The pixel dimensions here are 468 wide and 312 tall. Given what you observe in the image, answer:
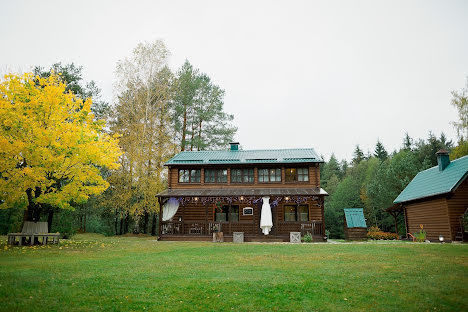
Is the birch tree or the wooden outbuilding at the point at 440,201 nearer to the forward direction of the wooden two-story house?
the wooden outbuilding

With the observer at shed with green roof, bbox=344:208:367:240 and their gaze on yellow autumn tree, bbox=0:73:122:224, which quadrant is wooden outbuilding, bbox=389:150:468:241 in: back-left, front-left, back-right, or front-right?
back-left

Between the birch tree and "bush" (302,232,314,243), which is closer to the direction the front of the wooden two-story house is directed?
the bush

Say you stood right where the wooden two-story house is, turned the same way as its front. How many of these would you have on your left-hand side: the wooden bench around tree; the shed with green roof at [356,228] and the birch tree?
1

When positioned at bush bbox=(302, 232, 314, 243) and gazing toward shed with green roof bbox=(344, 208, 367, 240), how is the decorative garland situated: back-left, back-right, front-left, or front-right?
back-left

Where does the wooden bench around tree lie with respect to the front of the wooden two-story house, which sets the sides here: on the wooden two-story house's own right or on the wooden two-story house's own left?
on the wooden two-story house's own right

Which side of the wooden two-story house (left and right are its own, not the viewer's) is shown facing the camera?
front

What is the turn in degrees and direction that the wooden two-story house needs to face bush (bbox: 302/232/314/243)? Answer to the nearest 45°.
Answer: approximately 45° to its left

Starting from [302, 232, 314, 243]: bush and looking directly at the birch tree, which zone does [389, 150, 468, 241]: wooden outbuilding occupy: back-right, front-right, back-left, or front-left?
back-right

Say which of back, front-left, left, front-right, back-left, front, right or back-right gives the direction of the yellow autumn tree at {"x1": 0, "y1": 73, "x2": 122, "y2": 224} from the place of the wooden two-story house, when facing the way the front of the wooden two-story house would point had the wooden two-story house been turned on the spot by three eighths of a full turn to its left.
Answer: back

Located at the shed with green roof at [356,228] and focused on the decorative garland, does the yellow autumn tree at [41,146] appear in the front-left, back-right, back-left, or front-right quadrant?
front-left

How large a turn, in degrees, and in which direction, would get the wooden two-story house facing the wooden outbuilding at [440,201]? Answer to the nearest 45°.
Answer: approximately 90° to its left
